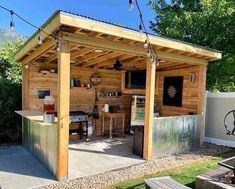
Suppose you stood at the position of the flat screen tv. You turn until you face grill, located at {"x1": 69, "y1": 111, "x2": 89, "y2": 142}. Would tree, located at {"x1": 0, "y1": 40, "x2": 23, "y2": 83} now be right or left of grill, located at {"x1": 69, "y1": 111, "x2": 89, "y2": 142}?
right

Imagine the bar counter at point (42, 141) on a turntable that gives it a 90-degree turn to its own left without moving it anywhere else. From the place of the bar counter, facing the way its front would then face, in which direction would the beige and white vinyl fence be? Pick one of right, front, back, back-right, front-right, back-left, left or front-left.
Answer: front-left

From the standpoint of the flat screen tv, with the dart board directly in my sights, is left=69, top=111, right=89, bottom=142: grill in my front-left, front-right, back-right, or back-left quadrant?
back-right

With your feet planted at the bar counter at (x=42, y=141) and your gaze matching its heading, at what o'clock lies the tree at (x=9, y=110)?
The tree is roughly at 4 o'clock from the bar counter.

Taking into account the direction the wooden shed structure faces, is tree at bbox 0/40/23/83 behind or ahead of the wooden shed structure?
behind

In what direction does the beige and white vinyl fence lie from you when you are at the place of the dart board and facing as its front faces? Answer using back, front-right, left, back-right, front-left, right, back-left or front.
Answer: back-left

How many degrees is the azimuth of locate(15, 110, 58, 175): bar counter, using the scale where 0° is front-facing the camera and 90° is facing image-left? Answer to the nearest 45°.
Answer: approximately 45°
